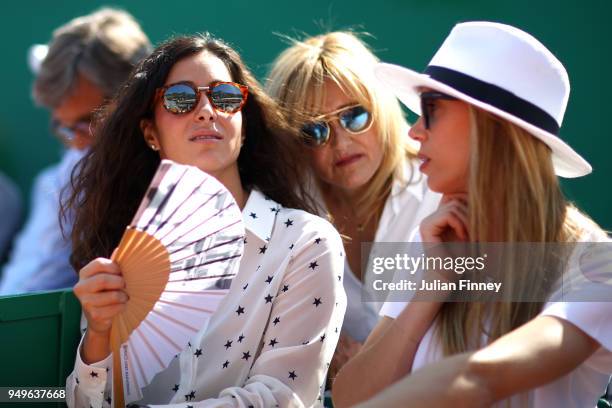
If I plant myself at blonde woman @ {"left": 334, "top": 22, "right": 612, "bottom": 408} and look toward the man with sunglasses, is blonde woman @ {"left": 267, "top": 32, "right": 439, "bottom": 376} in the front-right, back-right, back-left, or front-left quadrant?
front-right

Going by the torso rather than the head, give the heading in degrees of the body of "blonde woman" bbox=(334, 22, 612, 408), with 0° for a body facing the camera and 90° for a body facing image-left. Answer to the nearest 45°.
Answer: approximately 90°

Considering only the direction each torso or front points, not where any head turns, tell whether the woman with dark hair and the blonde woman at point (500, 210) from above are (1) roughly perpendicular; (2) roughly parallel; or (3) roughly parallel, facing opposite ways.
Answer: roughly perpendicular

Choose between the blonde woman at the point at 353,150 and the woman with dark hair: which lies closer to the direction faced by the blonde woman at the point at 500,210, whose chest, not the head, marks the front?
the woman with dark hair

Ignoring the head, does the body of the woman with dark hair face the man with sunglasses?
no

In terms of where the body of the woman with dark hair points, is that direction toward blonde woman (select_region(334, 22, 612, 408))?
no

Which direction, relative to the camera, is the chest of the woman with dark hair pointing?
toward the camera

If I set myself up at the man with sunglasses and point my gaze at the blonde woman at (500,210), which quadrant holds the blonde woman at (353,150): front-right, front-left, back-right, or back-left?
front-left

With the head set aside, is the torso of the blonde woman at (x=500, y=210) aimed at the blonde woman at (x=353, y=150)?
no

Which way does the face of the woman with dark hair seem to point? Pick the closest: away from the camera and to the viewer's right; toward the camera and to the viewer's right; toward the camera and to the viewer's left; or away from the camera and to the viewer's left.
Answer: toward the camera and to the viewer's right

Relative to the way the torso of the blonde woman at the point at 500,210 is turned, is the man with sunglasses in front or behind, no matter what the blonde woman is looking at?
in front

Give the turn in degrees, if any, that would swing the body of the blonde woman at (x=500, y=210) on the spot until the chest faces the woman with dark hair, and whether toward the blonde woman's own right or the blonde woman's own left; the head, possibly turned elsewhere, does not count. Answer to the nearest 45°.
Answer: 0° — they already face them

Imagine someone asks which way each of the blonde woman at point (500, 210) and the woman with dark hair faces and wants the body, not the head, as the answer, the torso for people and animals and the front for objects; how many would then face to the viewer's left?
1

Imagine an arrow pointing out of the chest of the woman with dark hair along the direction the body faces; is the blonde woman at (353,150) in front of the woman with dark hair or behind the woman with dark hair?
behind

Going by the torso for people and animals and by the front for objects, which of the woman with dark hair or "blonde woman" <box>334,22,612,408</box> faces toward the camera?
the woman with dark hair
